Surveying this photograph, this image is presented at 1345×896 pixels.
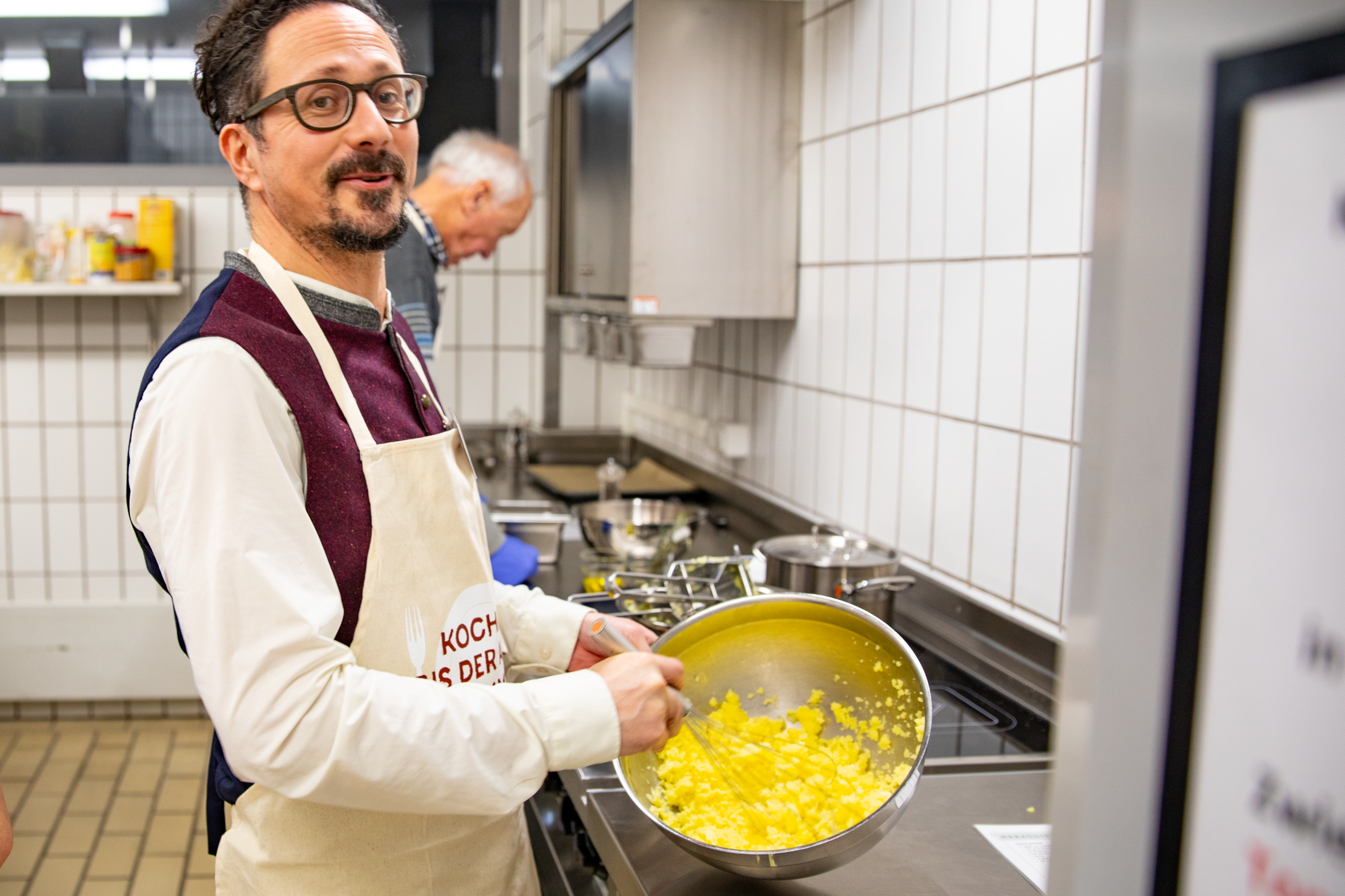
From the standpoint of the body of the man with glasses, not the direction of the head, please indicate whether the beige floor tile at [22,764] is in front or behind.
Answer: behind

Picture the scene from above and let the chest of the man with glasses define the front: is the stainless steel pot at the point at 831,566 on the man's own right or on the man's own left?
on the man's own left

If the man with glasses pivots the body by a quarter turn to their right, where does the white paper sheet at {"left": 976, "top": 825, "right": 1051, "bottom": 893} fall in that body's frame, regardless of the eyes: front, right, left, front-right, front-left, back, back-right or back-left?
back-left

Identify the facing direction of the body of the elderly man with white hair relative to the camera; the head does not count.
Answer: to the viewer's right

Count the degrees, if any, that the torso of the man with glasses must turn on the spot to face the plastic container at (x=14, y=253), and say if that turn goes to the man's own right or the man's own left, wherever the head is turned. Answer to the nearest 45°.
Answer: approximately 135° to the man's own left

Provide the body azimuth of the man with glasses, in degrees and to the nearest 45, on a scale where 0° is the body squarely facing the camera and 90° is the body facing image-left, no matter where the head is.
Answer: approximately 315°

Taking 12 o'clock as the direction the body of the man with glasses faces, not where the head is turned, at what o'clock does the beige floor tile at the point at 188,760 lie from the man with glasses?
The beige floor tile is roughly at 7 o'clock from the man with glasses.

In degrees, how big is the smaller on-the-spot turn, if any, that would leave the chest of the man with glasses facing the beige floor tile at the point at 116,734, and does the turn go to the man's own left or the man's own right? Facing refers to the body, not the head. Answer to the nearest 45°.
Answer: approximately 135° to the man's own left

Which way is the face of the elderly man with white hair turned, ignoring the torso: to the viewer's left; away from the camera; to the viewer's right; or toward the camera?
to the viewer's right

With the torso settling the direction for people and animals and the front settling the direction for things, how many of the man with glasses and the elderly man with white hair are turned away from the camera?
0
